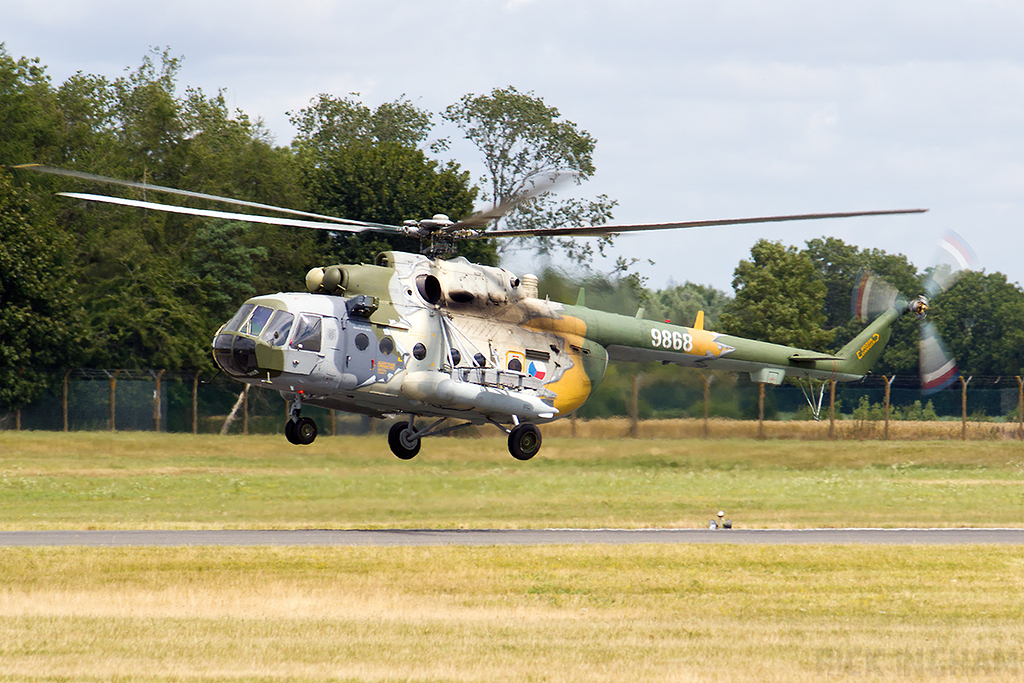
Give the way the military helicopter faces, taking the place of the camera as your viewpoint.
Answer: facing the viewer and to the left of the viewer

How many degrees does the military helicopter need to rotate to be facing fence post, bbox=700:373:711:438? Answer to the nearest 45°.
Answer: approximately 180°

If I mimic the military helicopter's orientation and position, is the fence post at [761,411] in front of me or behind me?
behind
